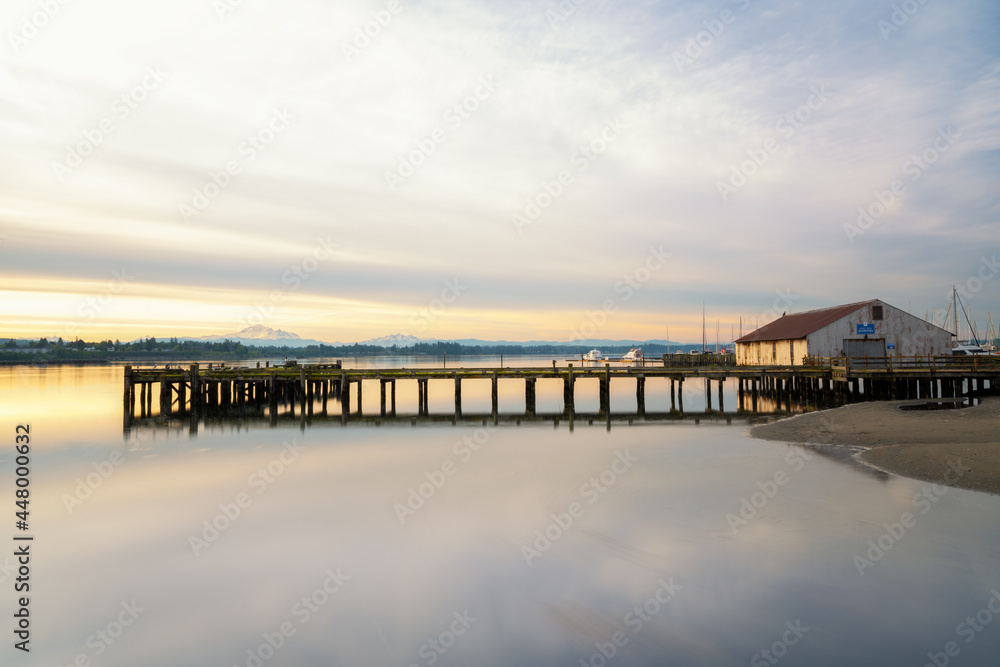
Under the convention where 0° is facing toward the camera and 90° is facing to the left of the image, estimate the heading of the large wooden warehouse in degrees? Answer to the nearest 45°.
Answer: approximately 315°

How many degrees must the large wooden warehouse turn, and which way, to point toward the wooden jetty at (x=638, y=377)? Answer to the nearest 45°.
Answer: approximately 90° to its right
